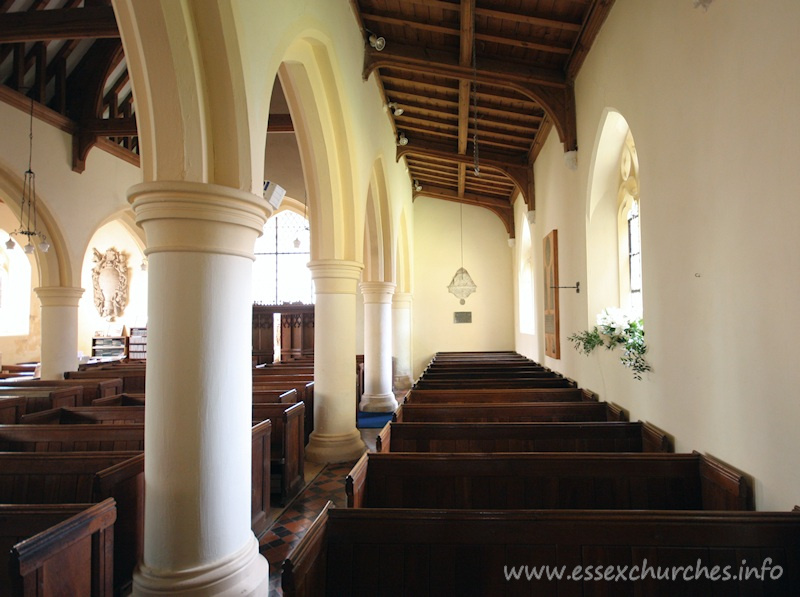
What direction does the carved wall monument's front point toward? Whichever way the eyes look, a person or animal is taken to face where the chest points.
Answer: toward the camera

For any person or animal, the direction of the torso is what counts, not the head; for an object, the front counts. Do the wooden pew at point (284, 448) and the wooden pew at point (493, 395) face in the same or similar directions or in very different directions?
same or similar directions

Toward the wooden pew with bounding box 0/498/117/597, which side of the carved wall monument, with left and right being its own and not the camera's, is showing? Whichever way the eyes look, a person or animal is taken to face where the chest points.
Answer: front
